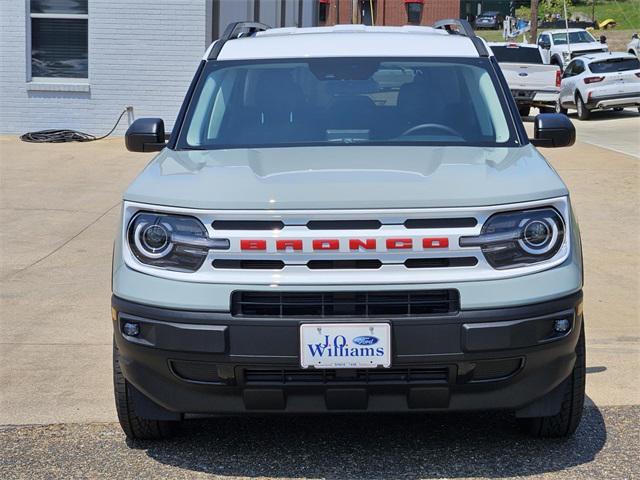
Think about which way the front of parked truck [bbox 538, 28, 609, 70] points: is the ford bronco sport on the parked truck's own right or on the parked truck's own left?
on the parked truck's own right

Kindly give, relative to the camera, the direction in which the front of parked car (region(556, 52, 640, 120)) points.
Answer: facing away from the viewer and to the left of the viewer

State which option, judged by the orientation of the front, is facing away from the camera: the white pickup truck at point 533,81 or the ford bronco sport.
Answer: the white pickup truck

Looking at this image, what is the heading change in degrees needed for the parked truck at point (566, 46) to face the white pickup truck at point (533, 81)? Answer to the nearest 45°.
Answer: approximately 45° to its right

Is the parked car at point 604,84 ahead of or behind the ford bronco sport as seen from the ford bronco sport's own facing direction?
behind

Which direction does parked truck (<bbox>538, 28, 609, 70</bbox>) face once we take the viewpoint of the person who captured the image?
facing the viewer and to the right of the viewer

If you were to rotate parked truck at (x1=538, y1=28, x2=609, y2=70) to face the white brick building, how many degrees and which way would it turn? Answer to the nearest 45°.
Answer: approximately 45° to its right

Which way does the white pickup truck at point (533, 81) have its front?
away from the camera

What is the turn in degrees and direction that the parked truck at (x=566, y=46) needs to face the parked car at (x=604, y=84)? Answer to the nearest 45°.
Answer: approximately 45° to its right

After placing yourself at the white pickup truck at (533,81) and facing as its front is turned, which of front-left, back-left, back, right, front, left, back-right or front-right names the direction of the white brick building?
back-left

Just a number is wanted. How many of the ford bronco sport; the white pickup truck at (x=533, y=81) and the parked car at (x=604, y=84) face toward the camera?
1

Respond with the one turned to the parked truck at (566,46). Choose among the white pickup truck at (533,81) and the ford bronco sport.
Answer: the white pickup truck

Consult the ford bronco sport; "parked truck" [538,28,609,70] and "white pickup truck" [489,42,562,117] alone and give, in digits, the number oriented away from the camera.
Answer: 1

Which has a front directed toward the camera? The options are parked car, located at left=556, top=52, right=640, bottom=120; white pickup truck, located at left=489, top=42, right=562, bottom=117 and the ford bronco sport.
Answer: the ford bronco sport

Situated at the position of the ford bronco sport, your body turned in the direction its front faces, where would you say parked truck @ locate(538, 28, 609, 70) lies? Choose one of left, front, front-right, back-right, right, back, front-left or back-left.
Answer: back

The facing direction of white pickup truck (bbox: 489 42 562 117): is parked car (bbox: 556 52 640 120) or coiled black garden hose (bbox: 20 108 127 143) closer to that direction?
the parked car

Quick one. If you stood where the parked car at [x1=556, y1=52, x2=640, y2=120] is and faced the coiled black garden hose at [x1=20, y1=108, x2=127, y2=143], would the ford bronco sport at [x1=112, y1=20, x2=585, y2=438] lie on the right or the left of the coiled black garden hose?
left

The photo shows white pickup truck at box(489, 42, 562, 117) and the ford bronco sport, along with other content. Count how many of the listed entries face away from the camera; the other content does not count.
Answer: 1
